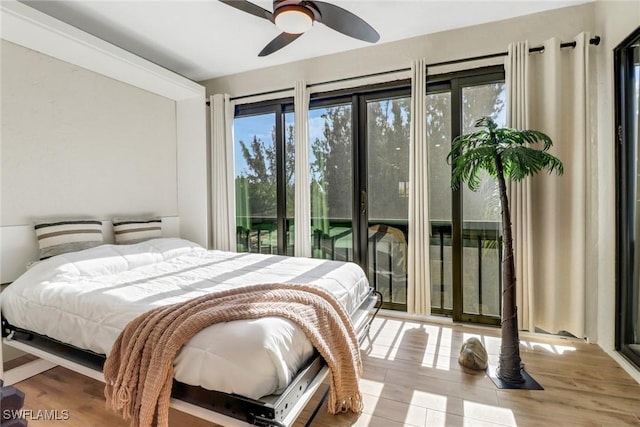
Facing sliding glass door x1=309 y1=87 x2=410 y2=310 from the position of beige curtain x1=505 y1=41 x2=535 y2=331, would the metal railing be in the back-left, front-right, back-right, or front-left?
front-right

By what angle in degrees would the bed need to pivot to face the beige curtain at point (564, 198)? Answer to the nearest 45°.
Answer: approximately 45° to its left

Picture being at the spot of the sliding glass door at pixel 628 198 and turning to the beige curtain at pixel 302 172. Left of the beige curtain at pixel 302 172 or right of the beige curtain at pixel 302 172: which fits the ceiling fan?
left

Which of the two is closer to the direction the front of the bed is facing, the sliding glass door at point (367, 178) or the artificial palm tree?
the artificial palm tree

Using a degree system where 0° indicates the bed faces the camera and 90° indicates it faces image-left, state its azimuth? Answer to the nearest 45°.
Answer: approximately 315°

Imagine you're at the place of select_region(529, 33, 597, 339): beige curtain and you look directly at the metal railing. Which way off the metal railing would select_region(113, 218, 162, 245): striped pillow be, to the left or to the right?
left

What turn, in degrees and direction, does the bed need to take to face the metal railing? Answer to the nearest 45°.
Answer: approximately 45° to its left

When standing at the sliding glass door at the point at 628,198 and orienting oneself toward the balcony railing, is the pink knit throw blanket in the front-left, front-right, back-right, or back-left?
front-left

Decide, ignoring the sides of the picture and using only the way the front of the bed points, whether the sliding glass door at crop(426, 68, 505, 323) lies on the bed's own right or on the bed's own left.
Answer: on the bed's own left

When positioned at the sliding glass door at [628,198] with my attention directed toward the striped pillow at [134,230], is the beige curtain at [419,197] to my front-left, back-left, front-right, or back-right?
front-right

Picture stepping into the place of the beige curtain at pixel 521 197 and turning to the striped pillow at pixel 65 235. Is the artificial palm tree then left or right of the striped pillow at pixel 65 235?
left

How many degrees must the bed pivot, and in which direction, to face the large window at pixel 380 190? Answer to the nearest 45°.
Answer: approximately 90° to its left

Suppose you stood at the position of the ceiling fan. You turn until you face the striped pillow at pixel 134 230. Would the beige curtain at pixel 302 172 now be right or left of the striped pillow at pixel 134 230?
right

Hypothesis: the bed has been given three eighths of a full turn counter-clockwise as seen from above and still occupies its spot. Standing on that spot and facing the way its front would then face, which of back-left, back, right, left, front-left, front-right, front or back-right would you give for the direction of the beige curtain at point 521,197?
right

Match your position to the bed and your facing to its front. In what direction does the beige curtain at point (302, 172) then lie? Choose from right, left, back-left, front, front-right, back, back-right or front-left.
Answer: left

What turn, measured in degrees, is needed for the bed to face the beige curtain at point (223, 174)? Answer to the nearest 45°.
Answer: approximately 135° to its left
